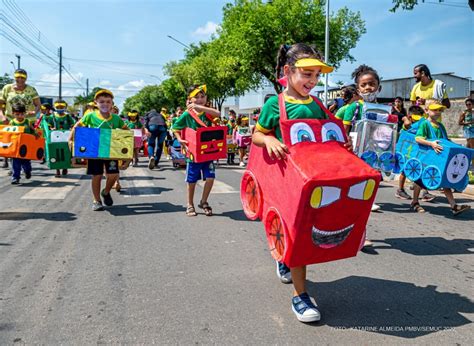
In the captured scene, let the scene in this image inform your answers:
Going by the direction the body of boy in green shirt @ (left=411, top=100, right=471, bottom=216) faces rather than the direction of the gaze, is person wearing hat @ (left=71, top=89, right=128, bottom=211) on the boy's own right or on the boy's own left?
on the boy's own right

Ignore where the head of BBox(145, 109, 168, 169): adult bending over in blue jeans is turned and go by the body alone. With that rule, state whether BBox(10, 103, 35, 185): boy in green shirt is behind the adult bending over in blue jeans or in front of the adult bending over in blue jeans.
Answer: behind

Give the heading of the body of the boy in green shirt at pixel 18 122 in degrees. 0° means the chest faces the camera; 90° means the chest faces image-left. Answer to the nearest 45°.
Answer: approximately 0°

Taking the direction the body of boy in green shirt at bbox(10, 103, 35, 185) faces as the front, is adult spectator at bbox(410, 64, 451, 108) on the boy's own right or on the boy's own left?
on the boy's own left

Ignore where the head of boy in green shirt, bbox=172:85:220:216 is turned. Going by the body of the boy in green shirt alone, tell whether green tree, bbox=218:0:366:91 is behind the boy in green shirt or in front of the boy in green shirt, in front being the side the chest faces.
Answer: behind

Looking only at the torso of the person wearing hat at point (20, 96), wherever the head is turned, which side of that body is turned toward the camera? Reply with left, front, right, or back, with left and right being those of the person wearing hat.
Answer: front

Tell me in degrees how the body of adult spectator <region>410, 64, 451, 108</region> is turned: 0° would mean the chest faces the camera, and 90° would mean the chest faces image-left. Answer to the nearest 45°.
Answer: approximately 45°

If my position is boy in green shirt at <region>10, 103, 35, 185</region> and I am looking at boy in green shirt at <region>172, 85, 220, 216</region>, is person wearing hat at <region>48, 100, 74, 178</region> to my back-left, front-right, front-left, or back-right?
back-left

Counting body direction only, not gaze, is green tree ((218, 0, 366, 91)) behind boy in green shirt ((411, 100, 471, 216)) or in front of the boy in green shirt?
behind

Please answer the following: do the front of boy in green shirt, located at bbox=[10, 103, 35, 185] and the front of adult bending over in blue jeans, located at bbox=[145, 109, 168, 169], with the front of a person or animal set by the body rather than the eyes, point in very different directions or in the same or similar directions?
very different directions

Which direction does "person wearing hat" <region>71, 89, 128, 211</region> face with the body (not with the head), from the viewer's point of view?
toward the camera

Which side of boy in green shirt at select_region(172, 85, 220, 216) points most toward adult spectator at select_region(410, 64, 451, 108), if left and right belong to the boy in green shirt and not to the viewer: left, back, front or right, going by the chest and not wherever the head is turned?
left
